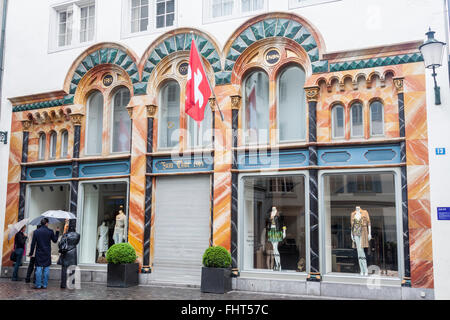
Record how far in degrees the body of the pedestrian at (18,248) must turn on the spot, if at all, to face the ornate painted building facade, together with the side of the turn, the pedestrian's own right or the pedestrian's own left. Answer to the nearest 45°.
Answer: approximately 45° to the pedestrian's own right

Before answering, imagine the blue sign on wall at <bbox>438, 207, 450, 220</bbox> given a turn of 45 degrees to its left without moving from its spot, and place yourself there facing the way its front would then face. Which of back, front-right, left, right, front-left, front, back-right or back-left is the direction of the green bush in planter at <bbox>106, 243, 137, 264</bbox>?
back-right

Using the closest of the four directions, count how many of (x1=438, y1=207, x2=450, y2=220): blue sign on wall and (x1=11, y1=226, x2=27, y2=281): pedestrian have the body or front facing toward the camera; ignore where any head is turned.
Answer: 1

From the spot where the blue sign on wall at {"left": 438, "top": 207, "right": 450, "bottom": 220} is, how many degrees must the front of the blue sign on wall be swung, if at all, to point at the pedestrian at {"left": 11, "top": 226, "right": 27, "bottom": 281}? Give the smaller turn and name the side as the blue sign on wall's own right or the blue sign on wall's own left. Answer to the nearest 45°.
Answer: approximately 90° to the blue sign on wall's own right

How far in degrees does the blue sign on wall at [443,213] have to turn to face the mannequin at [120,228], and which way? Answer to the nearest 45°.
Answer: approximately 90° to its right

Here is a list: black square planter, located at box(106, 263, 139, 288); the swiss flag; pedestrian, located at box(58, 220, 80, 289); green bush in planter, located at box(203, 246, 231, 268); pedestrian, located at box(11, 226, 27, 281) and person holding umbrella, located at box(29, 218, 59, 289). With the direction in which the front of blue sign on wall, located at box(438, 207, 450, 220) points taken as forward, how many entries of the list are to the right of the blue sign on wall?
6

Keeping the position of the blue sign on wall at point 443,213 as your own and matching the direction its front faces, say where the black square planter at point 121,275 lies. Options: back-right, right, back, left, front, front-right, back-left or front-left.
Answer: right

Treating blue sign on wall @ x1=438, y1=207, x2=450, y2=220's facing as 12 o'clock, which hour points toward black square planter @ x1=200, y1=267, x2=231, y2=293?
The black square planter is roughly at 3 o'clock from the blue sign on wall.

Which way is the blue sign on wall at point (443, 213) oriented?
toward the camera
